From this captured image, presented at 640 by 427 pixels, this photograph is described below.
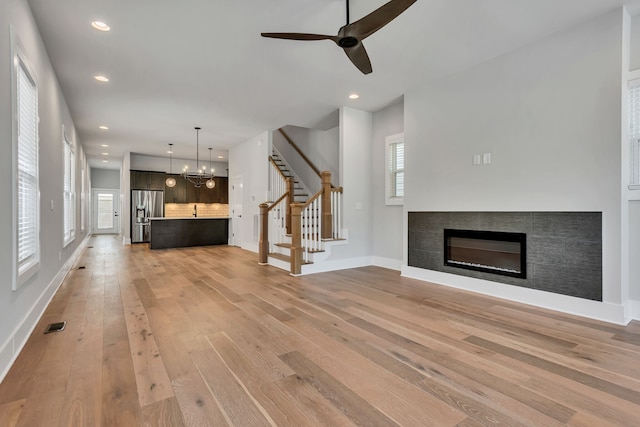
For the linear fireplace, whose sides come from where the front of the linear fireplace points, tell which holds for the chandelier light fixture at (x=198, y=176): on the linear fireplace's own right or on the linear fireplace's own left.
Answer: on the linear fireplace's own right

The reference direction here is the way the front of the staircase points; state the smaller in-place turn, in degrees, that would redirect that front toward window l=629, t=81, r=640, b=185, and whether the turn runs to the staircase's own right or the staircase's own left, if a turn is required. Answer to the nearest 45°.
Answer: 0° — it already faces it

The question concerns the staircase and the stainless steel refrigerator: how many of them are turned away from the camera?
0

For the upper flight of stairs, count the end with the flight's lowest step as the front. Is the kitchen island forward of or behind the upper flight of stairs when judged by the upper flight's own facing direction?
behind

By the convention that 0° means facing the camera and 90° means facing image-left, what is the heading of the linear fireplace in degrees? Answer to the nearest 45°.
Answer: approximately 45°

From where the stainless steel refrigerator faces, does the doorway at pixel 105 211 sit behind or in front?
behind

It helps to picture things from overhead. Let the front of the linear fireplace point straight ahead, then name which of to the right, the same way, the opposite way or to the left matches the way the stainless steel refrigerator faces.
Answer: to the left

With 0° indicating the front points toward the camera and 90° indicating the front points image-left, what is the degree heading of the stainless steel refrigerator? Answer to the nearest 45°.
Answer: approximately 0°

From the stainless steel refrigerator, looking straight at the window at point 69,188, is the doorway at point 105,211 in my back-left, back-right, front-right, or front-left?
back-right

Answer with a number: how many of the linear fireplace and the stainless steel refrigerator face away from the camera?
0

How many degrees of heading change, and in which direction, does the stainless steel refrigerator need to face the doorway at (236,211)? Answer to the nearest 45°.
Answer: approximately 45° to its left
